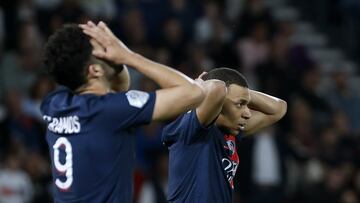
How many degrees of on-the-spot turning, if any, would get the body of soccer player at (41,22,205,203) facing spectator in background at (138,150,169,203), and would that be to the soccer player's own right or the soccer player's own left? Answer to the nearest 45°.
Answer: approximately 45° to the soccer player's own left

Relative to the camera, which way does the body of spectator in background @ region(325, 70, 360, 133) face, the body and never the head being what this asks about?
toward the camera

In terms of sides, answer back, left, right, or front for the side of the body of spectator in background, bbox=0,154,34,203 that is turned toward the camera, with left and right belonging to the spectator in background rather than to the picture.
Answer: front

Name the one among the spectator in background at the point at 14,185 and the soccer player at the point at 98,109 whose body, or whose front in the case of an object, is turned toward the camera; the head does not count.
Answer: the spectator in background

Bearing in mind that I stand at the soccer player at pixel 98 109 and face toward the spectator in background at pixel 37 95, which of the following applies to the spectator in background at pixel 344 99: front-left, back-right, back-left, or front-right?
front-right

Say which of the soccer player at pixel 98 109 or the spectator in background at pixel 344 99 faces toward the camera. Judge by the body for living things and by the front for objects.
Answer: the spectator in background

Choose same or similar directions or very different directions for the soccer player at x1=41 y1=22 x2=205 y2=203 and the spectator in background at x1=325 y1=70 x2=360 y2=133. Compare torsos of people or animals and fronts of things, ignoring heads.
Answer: very different directions

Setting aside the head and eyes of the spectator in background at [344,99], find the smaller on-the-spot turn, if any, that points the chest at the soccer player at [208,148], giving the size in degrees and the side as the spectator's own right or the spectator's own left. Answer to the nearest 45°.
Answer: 0° — they already face them

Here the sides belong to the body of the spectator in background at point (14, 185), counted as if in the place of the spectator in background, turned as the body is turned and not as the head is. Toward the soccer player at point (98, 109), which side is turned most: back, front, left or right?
front

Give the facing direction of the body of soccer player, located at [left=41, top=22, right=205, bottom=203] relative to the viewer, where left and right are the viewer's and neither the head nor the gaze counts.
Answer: facing away from the viewer and to the right of the viewer

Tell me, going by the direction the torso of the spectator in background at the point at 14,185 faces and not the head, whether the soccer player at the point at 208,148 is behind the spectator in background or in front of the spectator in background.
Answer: in front

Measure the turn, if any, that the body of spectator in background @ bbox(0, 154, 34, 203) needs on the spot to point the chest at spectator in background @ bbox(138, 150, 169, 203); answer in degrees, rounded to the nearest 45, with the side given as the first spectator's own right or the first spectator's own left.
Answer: approximately 90° to the first spectator's own left

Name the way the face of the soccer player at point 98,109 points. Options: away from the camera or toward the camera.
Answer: away from the camera

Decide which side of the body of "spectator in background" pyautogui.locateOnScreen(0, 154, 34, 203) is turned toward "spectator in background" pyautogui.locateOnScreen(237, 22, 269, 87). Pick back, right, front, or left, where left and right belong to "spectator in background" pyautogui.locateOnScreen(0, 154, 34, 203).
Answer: left
